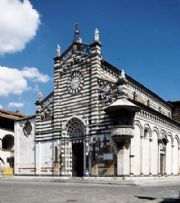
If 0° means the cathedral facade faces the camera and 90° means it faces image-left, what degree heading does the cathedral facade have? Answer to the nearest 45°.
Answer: approximately 45°

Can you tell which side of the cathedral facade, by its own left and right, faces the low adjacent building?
right
